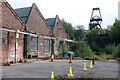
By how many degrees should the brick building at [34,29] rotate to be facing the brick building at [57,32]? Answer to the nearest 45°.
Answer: approximately 90° to its left

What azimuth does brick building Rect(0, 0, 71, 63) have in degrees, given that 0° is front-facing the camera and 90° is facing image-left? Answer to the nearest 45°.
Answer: approximately 315°
